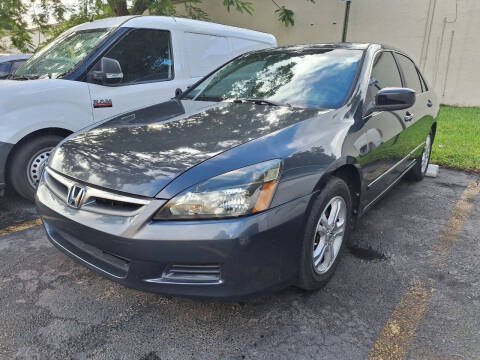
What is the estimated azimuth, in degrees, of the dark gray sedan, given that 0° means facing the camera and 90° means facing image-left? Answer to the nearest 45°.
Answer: approximately 45°

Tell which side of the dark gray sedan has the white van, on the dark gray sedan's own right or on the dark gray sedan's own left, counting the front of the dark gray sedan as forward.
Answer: on the dark gray sedan's own right
